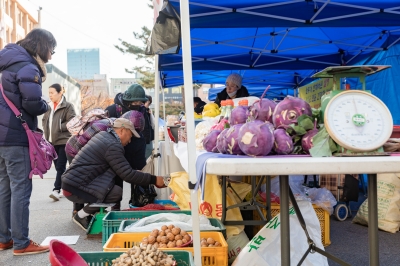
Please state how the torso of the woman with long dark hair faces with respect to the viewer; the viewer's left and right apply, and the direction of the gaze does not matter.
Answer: facing to the right of the viewer

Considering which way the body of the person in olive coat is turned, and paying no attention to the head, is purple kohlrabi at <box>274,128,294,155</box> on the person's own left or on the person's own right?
on the person's own left

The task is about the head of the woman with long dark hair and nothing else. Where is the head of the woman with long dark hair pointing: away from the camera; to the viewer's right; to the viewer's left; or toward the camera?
to the viewer's right

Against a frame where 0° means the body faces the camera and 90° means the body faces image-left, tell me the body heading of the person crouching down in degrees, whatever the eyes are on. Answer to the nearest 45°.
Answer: approximately 270°

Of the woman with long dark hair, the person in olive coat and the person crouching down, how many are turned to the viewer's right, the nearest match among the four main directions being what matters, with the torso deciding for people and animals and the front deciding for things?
2

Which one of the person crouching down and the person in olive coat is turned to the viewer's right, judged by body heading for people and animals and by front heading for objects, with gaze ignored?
the person crouching down

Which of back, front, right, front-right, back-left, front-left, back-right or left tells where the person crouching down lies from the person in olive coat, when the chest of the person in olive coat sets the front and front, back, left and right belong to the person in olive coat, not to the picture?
front-left

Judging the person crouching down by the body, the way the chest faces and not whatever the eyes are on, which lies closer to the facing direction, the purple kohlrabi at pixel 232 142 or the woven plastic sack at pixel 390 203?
the woven plastic sack
